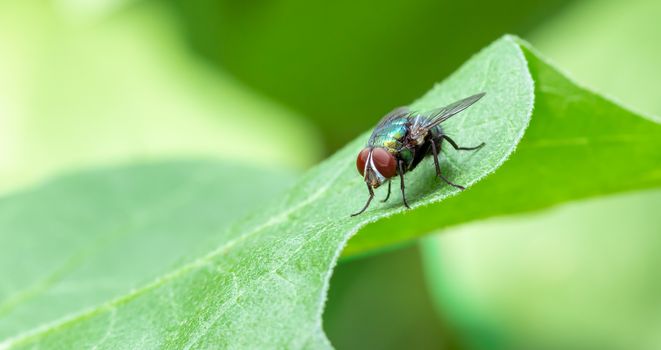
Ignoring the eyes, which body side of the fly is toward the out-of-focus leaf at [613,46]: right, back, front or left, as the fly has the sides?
back

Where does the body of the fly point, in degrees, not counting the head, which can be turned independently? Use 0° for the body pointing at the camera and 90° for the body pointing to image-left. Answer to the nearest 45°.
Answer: approximately 45°

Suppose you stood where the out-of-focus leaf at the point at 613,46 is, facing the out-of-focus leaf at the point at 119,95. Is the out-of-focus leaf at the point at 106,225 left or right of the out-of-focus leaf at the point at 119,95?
left

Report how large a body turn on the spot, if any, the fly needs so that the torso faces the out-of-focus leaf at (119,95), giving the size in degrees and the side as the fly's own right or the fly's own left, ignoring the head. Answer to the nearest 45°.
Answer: approximately 90° to the fly's own right
